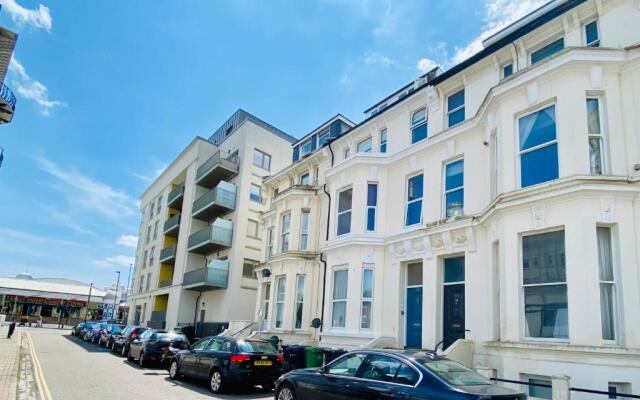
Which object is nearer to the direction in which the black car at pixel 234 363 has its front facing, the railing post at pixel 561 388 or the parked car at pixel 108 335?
the parked car

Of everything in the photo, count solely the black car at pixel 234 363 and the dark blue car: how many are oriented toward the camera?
0

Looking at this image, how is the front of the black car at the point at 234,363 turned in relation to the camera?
facing away from the viewer and to the left of the viewer

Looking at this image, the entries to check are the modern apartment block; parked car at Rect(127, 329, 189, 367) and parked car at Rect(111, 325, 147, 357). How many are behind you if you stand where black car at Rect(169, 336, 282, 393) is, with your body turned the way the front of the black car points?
0

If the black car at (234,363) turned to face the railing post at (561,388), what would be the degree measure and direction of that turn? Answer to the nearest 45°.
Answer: approximately 180°

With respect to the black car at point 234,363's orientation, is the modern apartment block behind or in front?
in front

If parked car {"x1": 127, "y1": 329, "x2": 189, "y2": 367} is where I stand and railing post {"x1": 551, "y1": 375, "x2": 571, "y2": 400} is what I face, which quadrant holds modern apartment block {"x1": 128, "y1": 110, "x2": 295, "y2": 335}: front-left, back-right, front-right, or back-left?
back-left

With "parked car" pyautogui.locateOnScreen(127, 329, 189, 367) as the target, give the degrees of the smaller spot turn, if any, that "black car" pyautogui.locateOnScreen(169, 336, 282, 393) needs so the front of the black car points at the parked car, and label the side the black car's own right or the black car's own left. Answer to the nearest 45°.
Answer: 0° — it already faces it

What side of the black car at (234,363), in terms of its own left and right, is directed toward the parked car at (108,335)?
front

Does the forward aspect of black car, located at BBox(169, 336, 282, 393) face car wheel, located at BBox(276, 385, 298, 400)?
no
